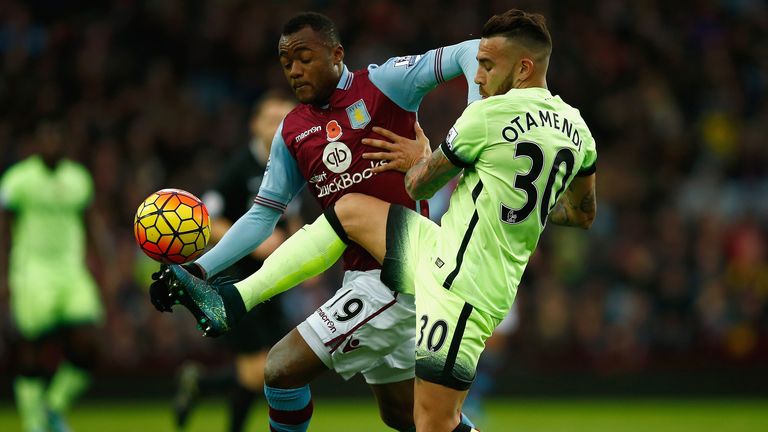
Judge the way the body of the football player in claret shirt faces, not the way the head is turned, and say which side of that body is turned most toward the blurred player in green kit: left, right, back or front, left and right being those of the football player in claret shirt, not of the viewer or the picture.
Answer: back

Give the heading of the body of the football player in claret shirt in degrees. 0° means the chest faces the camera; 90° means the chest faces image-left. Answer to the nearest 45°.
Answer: approximately 45°

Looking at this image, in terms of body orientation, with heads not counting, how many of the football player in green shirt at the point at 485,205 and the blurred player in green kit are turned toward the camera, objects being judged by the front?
1

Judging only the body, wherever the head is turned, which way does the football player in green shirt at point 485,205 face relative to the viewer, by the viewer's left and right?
facing away from the viewer and to the left of the viewer

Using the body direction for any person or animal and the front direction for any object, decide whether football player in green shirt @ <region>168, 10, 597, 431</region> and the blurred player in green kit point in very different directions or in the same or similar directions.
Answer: very different directions
